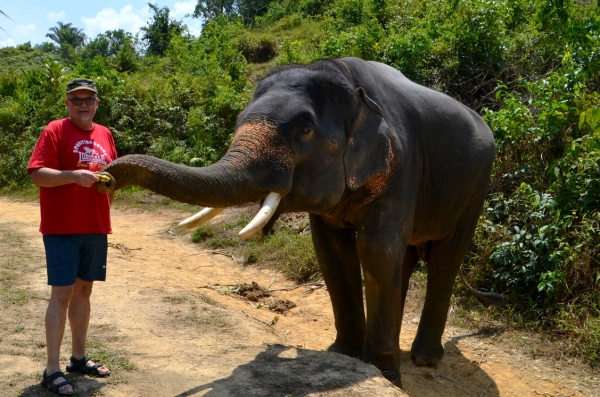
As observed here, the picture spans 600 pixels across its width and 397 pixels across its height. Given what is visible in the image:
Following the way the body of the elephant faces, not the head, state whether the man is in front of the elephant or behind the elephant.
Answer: in front

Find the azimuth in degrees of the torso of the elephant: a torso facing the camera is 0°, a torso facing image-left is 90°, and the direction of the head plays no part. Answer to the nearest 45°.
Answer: approximately 45°

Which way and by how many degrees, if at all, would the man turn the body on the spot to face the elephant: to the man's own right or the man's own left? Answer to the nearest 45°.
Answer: approximately 45° to the man's own left

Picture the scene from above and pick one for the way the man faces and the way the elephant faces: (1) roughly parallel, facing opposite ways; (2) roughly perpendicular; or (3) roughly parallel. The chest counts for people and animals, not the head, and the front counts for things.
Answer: roughly perpendicular

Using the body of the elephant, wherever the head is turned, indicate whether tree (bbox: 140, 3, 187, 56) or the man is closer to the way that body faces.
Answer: the man

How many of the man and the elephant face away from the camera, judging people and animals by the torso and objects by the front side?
0

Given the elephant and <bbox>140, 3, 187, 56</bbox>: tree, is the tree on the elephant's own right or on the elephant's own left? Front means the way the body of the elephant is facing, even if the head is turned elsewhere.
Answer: on the elephant's own right

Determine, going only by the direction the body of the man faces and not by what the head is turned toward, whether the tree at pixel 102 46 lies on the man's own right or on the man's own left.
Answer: on the man's own left

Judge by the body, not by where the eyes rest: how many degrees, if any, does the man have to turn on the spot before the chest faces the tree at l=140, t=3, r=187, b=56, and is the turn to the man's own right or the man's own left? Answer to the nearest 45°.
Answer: approximately 135° to the man's own left

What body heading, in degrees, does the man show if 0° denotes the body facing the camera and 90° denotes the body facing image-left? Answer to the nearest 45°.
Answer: approximately 315°
